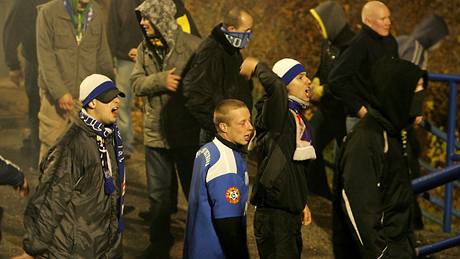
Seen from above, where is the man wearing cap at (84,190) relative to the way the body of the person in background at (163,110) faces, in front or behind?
in front

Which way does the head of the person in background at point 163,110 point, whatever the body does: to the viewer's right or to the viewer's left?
to the viewer's left

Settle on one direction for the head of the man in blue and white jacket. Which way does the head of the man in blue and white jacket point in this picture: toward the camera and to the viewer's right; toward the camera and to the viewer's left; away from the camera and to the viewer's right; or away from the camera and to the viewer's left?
toward the camera and to the viewer's right

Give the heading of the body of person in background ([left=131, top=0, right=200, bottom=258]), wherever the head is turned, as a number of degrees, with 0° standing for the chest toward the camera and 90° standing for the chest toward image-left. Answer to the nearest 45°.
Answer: approximately 45°
